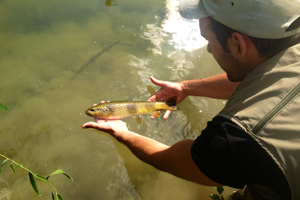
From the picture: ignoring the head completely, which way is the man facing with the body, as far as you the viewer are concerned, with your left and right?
facing away from the viewer and to the left of the viewer
